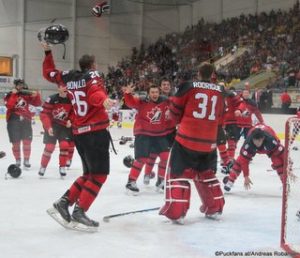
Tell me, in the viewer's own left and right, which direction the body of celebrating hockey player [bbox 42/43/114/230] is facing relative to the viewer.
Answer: facing away from the viewer and to the right of the viewer

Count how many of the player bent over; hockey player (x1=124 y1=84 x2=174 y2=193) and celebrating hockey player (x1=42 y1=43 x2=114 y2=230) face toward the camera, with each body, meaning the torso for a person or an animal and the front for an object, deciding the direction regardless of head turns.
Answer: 2

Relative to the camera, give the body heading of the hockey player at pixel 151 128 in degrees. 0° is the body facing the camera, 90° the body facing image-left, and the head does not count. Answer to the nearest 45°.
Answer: approximately 0°

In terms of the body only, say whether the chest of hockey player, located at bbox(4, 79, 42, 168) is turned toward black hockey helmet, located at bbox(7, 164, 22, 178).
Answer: yes

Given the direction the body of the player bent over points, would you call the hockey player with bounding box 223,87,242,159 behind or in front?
behind

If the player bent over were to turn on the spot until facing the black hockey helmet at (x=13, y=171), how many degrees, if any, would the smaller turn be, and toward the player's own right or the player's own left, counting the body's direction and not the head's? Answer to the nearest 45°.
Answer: approximately 90° to the player's own right

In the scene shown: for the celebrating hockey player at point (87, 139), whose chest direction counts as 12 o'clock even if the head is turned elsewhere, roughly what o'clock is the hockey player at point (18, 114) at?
The hockey player is roughly at 10 o'clock from the celebrating hockey player.

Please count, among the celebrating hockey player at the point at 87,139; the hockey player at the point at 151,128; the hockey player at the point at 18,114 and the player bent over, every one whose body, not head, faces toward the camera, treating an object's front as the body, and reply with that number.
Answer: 3

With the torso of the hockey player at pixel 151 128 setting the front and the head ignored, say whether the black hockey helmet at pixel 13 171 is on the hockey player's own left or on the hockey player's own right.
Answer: on the hockey player's own right

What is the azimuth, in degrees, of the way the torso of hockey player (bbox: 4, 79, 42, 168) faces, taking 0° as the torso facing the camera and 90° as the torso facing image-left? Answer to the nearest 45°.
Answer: approximately 0°

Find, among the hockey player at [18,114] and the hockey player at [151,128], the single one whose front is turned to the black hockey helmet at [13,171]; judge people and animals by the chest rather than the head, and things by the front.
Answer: the hockey player at [18,114]

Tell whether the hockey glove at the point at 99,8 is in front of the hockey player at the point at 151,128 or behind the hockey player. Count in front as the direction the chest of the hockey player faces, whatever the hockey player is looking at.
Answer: behind

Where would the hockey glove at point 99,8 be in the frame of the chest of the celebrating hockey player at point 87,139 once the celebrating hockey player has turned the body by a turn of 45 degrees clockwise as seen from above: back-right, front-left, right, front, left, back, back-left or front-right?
left

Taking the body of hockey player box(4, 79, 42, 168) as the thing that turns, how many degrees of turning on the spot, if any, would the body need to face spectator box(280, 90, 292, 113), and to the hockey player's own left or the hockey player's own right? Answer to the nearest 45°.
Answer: approximately 135° to the hockey player's own left
